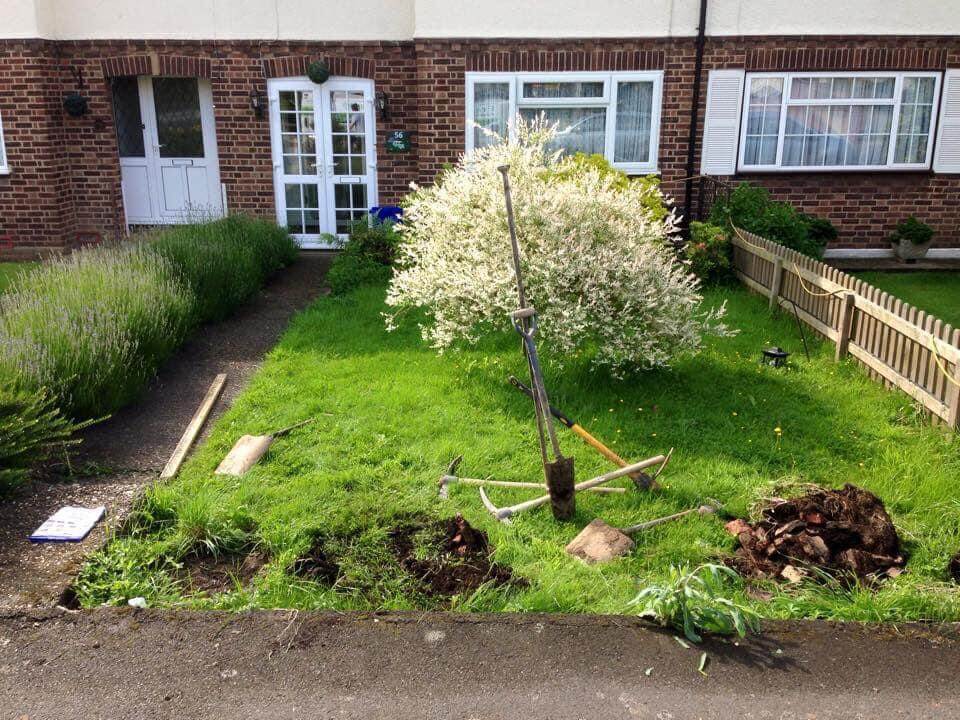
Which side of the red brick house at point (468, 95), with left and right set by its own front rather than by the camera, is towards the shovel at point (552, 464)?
front

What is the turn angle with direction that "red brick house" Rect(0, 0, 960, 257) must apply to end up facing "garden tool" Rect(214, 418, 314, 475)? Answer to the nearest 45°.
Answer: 0° — it already faces it

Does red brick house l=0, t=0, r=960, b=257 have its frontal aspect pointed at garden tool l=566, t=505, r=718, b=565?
yes

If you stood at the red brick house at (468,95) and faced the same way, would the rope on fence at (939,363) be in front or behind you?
in front

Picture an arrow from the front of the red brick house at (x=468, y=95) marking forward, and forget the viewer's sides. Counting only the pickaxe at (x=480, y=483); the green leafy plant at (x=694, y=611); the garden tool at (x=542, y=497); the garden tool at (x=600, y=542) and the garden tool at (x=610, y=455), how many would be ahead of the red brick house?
5

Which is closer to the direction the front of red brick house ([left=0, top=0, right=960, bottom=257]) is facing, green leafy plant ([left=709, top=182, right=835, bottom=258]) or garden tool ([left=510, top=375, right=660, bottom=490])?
the garden tool

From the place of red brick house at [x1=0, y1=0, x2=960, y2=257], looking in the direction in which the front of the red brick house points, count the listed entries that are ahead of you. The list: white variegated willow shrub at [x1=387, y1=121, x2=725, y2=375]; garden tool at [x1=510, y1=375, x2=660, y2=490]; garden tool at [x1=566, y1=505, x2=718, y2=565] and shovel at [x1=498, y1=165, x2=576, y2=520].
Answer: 4

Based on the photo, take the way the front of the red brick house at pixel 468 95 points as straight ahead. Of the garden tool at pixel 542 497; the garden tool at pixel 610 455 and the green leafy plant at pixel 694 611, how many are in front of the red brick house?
3

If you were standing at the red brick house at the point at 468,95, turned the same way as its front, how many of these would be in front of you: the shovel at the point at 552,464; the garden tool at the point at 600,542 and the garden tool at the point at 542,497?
3

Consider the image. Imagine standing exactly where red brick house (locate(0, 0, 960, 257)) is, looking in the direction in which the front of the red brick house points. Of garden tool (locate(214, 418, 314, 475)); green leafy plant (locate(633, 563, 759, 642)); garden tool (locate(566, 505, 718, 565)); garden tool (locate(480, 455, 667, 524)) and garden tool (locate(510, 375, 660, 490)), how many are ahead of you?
5

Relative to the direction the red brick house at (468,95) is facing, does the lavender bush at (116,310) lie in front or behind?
in front

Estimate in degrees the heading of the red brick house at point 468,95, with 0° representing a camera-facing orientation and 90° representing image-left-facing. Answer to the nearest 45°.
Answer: approximately 0°

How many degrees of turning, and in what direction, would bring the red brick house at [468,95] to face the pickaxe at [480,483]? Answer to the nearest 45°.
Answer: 0° — it already faces it

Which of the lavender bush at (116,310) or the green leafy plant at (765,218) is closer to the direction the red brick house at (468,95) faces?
the lavender bush
